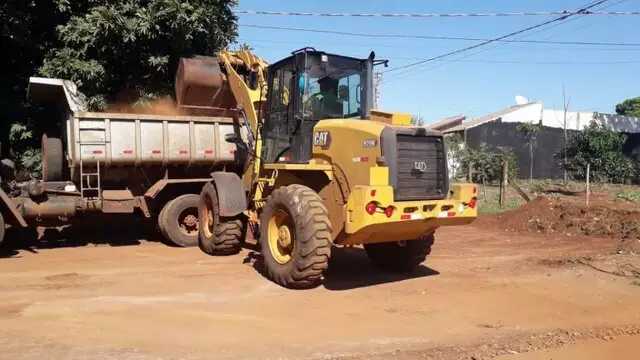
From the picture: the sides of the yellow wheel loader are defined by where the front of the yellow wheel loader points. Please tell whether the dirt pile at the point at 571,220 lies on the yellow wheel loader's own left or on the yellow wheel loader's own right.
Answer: on the yellow wheel loader's own right

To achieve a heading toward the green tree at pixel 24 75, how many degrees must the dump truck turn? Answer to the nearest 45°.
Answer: approximately 45° to its right

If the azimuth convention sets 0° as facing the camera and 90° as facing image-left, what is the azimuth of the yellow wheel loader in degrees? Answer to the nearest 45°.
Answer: approximately 135°

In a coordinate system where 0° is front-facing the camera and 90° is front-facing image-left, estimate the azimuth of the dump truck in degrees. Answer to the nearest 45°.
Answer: approximately 90°

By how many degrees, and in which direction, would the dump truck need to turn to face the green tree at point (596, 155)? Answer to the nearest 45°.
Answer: approximately 180°

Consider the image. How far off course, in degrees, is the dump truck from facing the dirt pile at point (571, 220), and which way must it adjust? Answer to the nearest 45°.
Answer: approximately 180°

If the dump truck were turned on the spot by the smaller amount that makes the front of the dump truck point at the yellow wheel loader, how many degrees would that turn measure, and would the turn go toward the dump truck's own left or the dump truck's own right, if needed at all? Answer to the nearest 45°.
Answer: approximately 135° to the dump truck's own left

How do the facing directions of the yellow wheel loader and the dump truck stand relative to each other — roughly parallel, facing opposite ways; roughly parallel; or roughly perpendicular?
roughly perpendicular

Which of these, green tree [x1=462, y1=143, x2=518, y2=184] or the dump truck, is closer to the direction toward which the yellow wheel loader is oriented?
the dump truck

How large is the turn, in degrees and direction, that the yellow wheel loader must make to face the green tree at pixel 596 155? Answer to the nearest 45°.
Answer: approximately 90° to its right
